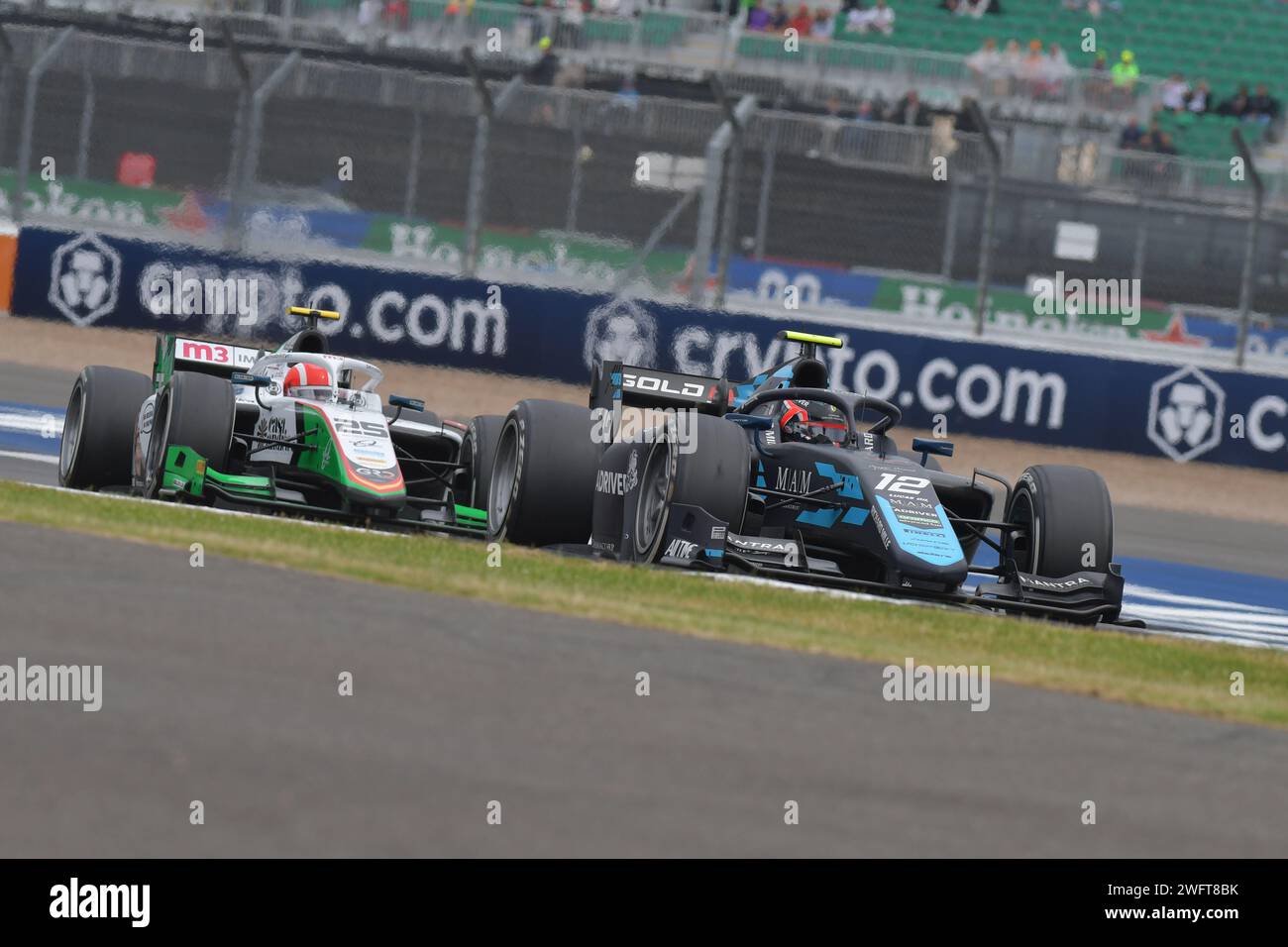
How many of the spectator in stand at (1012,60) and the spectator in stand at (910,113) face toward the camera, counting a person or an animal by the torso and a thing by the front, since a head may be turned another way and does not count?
2

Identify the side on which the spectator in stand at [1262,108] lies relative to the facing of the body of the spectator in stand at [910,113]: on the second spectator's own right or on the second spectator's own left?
on the second spectator's own left

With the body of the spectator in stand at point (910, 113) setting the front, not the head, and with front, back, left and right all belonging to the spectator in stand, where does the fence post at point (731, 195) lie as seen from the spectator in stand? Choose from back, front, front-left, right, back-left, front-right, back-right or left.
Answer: front

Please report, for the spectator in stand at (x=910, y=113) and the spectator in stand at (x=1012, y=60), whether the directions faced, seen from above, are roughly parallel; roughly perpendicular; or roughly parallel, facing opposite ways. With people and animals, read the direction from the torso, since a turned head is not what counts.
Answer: roughly parallel

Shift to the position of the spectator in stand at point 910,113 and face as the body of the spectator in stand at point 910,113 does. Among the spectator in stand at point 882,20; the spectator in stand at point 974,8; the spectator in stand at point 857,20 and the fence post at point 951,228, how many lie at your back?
3

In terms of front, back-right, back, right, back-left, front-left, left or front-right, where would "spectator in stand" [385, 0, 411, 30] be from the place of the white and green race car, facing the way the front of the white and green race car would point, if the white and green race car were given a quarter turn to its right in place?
back-right

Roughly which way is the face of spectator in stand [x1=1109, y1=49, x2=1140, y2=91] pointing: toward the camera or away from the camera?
toward the camera

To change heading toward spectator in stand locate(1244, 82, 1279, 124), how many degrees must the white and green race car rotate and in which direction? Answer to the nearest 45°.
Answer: approximately 90° to its left

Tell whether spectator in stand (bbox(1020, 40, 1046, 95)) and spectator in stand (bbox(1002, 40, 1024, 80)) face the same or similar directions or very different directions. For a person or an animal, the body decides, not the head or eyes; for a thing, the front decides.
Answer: same or similar directions

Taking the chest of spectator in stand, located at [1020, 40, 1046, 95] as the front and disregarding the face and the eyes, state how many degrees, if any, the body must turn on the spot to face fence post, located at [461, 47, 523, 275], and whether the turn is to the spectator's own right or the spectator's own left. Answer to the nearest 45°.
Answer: approximately 45° to the spectator's own right

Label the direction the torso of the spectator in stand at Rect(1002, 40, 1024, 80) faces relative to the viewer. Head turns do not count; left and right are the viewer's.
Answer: facing the viewer

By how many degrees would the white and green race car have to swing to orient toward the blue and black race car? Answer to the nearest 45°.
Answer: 0° — it already faces it

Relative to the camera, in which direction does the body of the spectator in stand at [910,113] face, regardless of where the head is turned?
toward the camera

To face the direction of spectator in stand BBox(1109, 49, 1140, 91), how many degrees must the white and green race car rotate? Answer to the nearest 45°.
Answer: approximately 90° to its left

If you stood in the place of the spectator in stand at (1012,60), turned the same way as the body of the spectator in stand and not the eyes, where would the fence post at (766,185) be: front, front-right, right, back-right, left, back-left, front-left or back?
front

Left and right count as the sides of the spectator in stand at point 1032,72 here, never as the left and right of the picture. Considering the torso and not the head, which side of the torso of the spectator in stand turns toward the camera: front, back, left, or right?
front

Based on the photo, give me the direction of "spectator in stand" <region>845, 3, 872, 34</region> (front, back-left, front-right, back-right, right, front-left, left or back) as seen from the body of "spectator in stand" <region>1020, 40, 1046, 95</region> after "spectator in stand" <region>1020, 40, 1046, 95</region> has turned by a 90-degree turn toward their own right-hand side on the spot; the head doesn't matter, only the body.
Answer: front-right

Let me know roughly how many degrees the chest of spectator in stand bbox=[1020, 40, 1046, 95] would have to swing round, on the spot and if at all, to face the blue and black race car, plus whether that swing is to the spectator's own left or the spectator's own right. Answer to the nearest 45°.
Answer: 0° — they already face it
